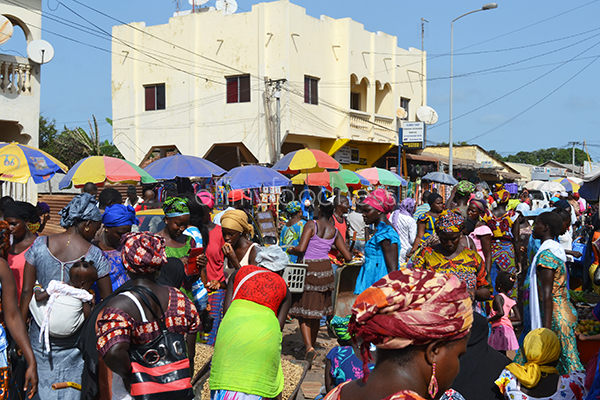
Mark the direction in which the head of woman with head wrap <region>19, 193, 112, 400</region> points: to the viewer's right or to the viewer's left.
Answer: to the viewer's right

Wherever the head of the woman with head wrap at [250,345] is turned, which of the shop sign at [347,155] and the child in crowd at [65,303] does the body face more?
the shop sign

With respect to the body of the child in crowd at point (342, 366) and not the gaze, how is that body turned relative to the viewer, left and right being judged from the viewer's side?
facing away from the viewer

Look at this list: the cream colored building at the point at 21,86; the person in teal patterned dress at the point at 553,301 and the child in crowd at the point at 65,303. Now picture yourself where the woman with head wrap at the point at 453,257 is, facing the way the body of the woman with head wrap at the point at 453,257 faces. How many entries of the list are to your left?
1

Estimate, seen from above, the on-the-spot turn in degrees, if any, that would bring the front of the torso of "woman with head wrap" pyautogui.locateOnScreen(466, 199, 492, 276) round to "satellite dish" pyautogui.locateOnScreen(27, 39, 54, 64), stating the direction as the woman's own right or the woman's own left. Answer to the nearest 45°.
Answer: approximately 45° to the woman's own right

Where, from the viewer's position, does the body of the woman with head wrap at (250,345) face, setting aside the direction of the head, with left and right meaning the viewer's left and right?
facing away from the viewer and to the right of the viewer

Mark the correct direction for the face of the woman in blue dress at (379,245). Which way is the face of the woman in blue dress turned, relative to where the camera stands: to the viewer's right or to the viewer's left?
to the viewer's left

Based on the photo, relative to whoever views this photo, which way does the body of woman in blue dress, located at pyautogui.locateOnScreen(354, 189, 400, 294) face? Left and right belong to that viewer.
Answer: facing to the left of the viewer

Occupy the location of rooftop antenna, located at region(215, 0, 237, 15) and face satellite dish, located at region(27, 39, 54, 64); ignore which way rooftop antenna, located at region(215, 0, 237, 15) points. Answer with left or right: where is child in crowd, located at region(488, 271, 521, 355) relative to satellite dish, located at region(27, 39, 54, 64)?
left

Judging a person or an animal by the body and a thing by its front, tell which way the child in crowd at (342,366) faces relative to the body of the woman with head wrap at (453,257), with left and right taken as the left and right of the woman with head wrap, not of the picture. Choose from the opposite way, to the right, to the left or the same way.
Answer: the opposite way

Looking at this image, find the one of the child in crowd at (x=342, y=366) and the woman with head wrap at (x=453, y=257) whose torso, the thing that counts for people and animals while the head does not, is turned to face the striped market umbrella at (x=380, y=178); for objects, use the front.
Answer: the child in crowd

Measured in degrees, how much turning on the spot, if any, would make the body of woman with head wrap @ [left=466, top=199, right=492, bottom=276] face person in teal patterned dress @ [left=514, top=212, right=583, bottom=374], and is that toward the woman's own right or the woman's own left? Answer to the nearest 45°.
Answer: approximately 45° to the woman's own left

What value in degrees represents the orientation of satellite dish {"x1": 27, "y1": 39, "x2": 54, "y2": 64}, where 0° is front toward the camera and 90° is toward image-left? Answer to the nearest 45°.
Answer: approximately 0°

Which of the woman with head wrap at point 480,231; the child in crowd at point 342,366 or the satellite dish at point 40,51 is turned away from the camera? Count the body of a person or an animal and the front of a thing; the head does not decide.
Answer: the child in crowd
